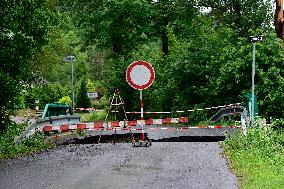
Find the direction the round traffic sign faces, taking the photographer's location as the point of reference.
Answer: facing the viewer

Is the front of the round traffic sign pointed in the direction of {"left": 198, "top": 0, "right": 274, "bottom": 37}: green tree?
no

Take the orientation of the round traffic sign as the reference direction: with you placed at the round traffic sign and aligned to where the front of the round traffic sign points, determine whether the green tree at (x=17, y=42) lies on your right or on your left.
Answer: on your right

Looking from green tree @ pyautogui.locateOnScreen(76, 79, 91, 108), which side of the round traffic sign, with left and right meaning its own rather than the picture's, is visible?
back

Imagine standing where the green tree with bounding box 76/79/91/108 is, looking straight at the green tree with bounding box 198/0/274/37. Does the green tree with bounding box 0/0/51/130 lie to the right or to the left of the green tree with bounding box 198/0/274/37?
right

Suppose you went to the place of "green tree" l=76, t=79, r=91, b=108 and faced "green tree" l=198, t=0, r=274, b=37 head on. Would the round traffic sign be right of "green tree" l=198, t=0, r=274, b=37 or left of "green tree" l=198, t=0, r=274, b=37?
right
